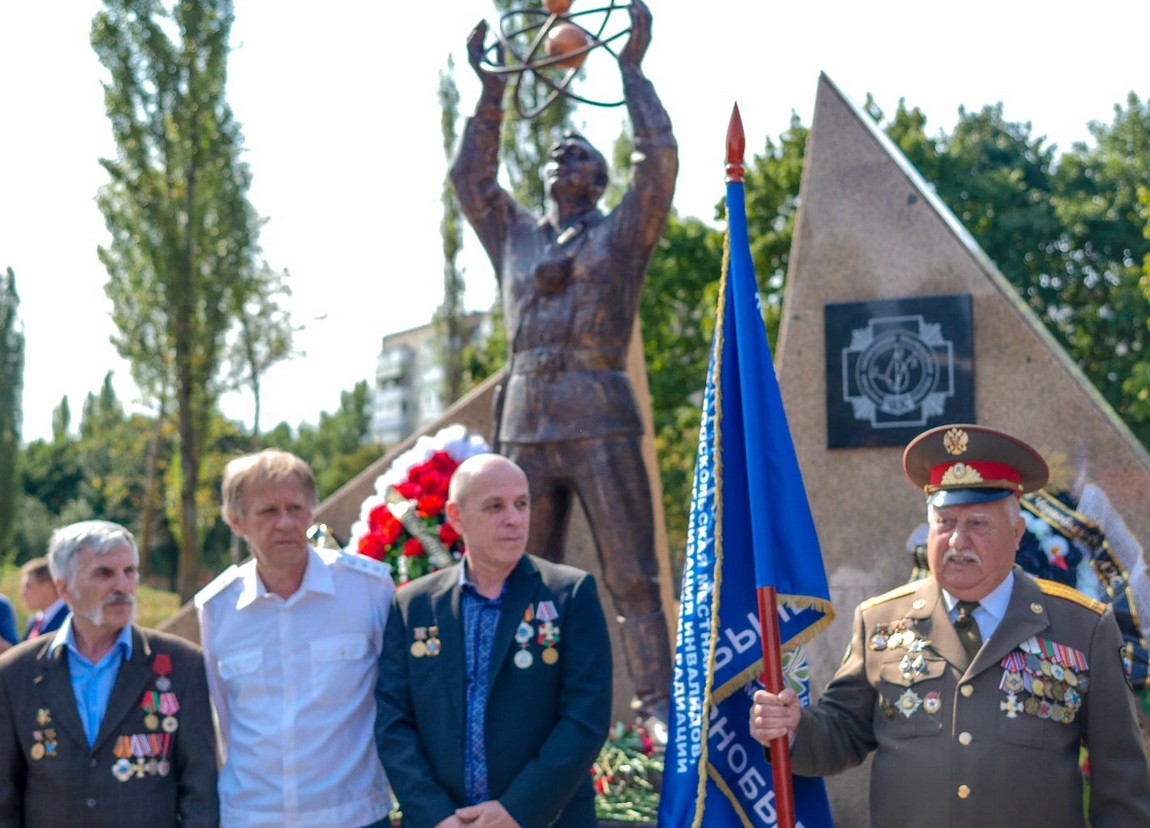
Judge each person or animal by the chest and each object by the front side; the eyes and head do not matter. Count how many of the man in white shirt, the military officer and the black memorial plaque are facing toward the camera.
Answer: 3

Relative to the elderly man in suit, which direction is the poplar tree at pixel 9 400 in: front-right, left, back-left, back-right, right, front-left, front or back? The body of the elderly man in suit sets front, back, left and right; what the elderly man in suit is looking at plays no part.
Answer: back

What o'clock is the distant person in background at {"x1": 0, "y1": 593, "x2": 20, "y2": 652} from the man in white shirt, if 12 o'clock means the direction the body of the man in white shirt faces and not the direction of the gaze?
The distant person in background is roughly at 5 o'clock from the man in white shirt.

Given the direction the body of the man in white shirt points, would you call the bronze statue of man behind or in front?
behind

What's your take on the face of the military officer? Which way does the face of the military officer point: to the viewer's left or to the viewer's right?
to the viewer's left

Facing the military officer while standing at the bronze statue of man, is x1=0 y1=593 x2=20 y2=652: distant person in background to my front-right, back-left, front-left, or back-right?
back-right

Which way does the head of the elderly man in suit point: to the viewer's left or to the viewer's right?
to the viewer's right

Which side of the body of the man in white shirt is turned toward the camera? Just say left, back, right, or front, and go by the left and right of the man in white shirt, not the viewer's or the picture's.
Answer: front

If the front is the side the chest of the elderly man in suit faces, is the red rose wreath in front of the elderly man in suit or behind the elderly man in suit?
behind

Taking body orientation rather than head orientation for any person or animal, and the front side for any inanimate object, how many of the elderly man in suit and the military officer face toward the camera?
2

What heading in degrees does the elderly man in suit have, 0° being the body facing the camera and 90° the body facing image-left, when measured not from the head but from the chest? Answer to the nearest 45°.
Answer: approximately 0°

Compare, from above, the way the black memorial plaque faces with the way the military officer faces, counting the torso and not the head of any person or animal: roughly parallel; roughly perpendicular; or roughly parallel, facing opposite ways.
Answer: roughly parallel

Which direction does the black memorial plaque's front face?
toward the camera

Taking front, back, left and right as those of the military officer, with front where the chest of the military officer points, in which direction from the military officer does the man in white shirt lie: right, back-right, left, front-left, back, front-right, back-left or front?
right

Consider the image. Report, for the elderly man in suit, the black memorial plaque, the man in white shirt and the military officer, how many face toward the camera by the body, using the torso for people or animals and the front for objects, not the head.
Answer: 4
